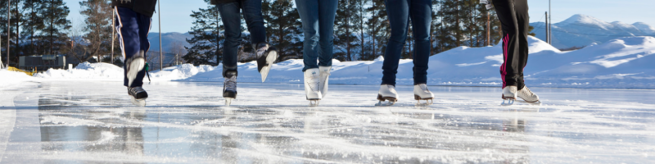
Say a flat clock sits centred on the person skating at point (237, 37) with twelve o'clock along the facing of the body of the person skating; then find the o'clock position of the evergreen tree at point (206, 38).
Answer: The evergreen tree is roughly at 6 o'clock from the person skating.

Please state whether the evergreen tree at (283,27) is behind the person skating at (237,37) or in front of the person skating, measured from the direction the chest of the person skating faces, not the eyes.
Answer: behind

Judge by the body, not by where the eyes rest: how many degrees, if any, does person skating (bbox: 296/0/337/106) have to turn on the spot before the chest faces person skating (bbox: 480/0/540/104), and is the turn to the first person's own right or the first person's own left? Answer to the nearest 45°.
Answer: approximately 90° to the first person's own left

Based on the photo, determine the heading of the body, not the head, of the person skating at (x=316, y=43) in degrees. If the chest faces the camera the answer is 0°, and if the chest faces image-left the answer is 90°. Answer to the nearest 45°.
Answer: approximately 0°

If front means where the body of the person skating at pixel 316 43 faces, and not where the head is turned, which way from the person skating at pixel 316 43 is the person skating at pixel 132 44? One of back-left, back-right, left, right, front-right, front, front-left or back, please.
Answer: right

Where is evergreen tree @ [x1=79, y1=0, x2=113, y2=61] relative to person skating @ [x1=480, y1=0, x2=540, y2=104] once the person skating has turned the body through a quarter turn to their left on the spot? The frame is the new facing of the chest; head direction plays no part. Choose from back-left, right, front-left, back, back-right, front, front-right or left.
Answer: left

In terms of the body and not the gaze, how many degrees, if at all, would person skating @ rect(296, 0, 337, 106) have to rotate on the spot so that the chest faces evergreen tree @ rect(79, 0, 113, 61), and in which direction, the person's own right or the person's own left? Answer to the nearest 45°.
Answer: approximately 135° to the person's own right

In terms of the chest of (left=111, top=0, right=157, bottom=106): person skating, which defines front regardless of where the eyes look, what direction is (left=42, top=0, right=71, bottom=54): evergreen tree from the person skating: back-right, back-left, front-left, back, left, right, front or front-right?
back-left

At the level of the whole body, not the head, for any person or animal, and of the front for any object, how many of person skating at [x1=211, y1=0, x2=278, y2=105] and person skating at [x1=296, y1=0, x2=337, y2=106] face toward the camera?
2

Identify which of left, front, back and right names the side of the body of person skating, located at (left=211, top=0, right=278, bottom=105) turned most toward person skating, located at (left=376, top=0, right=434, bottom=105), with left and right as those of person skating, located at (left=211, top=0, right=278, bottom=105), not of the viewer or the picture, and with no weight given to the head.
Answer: left

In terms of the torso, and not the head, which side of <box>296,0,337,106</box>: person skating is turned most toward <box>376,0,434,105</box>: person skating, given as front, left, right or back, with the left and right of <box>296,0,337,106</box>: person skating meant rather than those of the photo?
left

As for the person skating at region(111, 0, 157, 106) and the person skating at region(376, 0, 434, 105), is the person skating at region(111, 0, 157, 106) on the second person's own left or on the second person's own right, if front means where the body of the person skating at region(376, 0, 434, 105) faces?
on the second person's own right
